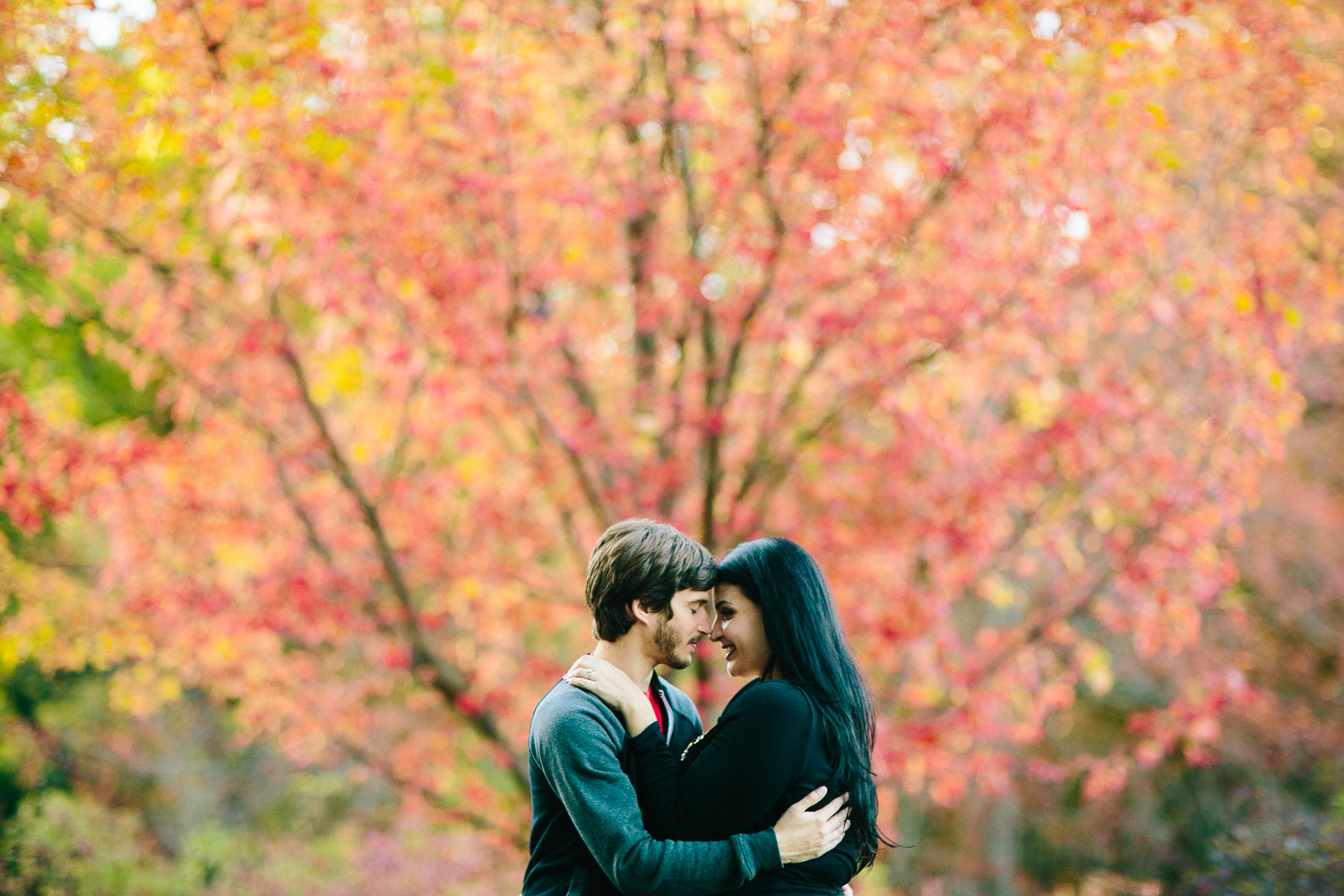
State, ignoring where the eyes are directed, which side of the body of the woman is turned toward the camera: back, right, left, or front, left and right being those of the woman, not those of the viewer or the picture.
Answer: left

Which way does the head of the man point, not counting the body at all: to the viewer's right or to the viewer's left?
to the viewer's right

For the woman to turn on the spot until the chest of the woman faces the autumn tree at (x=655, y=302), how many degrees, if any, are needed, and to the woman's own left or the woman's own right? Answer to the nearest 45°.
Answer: approximately 90° to the woman's own right

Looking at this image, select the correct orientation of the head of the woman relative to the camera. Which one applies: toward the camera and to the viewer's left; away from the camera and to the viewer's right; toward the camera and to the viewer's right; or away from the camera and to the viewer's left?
toward the camera and to the viewer's left
